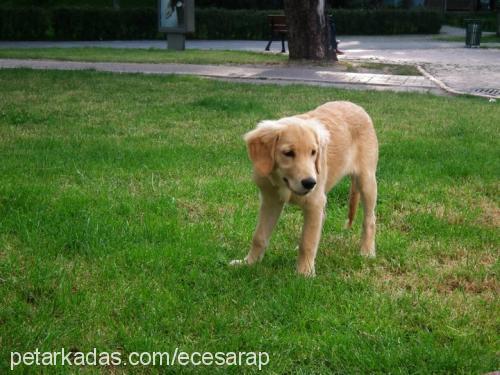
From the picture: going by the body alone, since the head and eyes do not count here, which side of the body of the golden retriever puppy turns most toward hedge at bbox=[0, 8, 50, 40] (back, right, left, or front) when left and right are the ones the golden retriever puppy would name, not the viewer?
right

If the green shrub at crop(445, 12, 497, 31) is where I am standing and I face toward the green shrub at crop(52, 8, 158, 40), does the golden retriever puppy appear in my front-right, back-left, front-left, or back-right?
front-left

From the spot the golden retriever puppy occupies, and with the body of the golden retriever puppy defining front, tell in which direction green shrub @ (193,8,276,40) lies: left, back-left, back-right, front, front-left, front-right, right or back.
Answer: back-right

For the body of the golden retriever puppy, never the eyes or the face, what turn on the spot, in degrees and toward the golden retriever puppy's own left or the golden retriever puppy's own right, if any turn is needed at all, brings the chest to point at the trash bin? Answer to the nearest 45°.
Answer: approximately 135° to the golden retriever puppy's own right

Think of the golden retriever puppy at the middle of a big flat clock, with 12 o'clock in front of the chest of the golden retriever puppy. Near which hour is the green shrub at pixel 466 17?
The green shrub is roughly at 5 o'clock from the golden retriever puppy.

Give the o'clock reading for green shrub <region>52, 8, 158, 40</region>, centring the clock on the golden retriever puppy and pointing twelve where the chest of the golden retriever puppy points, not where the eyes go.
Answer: The green shrub is roughly at 4 o'clock from the golden retriever puppy.

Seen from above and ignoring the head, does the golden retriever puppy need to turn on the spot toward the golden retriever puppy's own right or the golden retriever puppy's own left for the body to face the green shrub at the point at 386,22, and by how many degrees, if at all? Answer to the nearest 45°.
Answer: approximately 135° to the golden retriever puppy's own right

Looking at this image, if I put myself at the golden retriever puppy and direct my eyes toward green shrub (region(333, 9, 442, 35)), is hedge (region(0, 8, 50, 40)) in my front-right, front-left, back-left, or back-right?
front-left

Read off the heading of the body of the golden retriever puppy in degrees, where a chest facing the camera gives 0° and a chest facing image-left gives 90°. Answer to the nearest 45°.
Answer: approximately 45°
